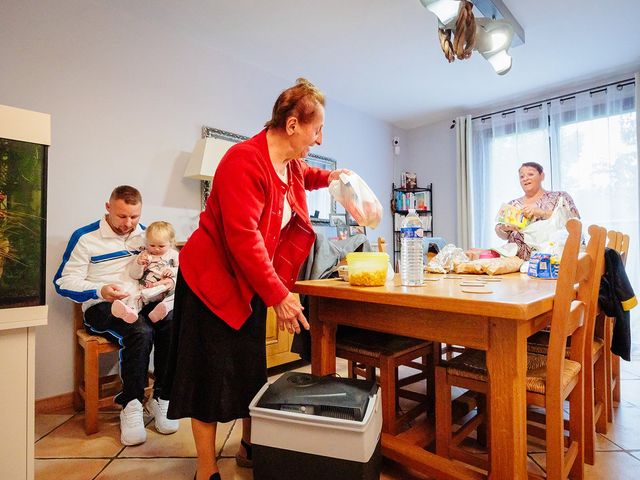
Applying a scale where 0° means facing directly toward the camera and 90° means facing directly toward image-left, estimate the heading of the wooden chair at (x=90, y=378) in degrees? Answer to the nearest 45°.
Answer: approximately 315°

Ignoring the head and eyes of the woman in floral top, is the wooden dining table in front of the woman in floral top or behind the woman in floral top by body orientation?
in front

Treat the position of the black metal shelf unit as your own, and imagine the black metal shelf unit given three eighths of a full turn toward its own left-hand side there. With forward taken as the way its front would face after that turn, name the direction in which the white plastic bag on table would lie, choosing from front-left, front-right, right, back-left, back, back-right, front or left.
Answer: back-right

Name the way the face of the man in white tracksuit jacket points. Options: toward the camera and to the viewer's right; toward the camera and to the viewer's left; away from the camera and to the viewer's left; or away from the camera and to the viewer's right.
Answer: toward the camera and to the viewer's right

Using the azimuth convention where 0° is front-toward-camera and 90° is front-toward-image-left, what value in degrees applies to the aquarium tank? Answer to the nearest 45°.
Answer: approximately 315°

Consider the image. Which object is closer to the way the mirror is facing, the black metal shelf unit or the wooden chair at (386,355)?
the wooden chair

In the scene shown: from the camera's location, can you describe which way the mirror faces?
facing the viewer and to the right of the viewer

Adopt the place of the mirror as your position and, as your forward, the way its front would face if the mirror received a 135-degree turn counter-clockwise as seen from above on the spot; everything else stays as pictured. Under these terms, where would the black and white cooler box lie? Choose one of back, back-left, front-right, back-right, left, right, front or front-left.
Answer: back
